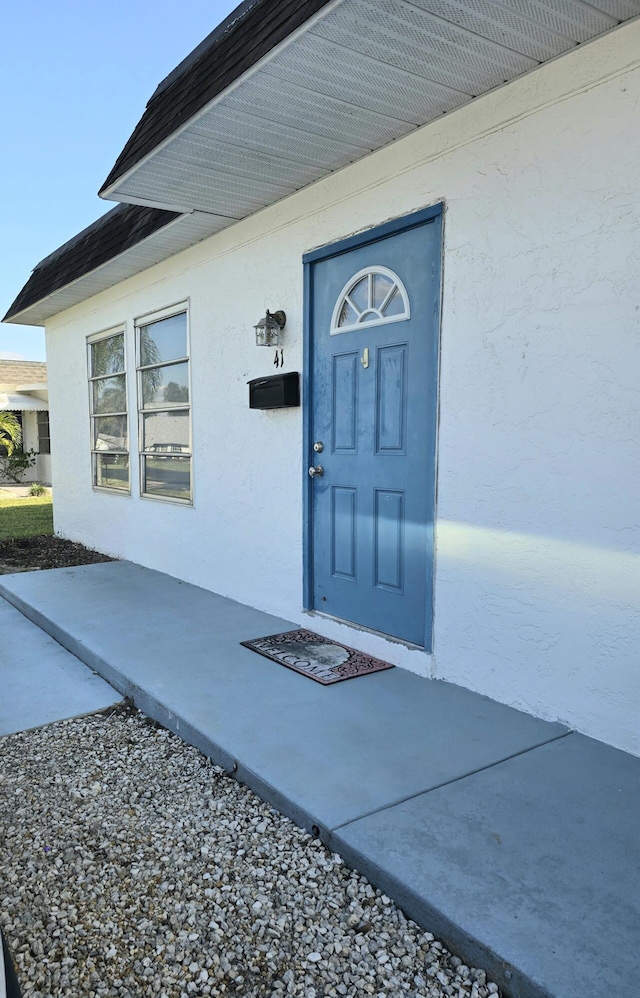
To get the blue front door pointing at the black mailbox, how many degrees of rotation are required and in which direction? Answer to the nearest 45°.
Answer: approximately 90° to its right

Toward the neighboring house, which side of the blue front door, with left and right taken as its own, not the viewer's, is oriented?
right

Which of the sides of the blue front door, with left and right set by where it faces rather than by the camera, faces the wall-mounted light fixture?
right

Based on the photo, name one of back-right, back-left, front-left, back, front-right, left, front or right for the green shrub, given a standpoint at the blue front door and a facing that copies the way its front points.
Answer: right

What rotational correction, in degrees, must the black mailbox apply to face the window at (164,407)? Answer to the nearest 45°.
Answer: approximately 90° to its right

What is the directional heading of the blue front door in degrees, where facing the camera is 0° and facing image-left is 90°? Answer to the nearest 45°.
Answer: approximately 45°

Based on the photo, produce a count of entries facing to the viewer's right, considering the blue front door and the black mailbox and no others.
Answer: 0

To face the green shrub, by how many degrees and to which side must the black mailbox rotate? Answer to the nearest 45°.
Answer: approximately 90° to its right

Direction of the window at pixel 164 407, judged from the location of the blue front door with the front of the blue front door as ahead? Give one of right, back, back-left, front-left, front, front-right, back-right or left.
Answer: right

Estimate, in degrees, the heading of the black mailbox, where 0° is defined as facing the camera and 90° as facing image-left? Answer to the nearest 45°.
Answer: approximately 45°

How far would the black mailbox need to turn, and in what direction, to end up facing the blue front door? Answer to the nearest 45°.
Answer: approximately 90° to its left

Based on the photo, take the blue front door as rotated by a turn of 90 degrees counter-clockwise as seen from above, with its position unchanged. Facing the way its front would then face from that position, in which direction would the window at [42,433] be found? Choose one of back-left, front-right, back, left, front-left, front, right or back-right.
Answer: back
